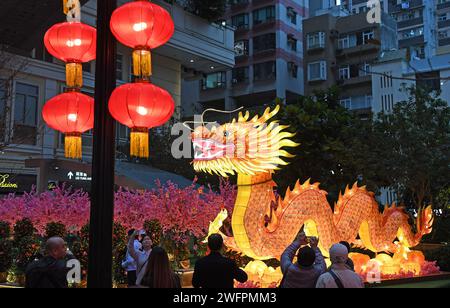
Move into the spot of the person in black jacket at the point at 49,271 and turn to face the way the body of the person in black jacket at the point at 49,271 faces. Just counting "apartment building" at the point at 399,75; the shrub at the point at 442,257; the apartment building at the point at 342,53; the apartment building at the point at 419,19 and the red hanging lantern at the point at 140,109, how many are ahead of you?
5

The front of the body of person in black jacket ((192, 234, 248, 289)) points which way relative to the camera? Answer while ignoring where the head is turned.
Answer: away from the camera

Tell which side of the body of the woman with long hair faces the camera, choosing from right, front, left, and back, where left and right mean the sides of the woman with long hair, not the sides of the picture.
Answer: back

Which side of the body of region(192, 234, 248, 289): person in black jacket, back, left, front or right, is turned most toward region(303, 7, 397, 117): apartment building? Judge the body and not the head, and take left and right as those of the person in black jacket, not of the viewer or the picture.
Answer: front

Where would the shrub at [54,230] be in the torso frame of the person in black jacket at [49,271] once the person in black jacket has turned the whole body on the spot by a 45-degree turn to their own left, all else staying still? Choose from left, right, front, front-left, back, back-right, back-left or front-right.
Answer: front

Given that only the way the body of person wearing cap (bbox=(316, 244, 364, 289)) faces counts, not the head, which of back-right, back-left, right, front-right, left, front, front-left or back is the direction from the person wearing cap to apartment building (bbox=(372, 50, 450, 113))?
front

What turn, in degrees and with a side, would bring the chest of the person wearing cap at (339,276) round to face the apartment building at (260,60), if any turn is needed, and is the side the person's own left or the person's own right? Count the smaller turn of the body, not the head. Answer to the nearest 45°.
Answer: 0° — they already face it

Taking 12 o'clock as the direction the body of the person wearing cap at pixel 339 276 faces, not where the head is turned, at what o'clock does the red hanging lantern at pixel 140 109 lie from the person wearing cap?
The red hanging lantern is roughly at 10 o'clock from the person wearing cap.

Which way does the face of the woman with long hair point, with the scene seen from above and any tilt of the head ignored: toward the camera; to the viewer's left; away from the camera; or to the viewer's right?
away from the camera

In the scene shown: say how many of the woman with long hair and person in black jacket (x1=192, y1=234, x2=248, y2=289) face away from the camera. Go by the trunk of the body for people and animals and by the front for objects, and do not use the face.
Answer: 2

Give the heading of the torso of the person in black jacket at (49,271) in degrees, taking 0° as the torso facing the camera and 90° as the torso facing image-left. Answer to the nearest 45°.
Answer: approximately 225°

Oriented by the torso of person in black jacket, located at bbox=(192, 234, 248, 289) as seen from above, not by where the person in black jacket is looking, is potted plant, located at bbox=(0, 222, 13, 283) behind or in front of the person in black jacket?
in front

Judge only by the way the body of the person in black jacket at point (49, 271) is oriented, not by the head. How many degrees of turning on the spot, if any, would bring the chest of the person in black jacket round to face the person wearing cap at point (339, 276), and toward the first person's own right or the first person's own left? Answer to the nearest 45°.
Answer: approximately 45° to the first person's own right

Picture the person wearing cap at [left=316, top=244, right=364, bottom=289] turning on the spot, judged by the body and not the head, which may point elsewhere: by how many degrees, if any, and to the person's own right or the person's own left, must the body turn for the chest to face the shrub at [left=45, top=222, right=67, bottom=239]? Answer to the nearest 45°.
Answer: approximately 45° to the person's own left

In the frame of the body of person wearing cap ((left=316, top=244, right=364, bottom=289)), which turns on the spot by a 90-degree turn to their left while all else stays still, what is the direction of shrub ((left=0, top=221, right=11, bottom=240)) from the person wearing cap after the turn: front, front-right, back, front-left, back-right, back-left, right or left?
front-right

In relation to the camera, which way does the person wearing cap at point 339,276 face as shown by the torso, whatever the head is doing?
away from the camera
